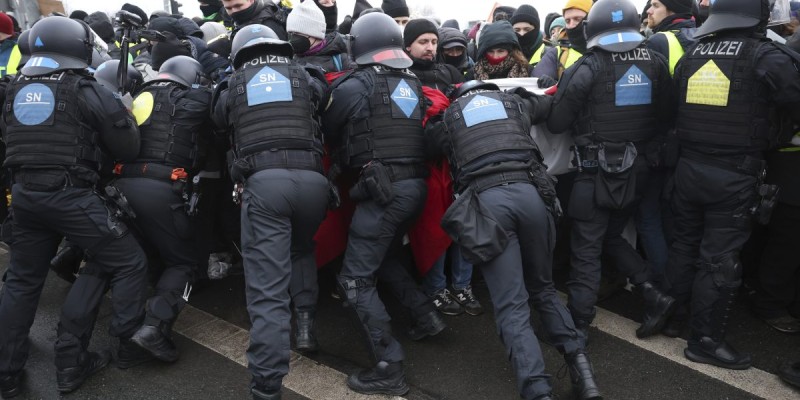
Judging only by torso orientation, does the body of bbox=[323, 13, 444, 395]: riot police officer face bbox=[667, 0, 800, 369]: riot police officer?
no

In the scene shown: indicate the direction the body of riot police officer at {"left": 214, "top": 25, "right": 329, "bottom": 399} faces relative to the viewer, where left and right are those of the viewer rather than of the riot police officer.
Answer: facing away from the viewer

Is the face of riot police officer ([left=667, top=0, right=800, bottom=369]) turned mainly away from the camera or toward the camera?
away from the camera

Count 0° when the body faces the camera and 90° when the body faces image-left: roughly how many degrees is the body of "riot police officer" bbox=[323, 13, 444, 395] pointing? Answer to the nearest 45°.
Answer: approximately 135°

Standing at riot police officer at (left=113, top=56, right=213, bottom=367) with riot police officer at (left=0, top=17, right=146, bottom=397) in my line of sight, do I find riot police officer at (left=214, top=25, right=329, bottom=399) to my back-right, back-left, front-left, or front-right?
back-left

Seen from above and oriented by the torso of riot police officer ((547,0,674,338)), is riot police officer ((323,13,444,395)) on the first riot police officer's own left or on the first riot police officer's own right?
on the first riot police officer's own left

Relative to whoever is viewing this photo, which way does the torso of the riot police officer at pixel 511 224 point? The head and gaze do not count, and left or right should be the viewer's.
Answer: facing away from the viewer

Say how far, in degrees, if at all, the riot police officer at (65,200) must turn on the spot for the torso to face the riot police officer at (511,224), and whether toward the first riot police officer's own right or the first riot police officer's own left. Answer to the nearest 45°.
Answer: approximately 90° to the first riot police officer's own right

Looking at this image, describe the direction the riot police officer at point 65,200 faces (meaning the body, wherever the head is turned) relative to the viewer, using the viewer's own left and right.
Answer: facing away from the viewer and to the right of the viewer

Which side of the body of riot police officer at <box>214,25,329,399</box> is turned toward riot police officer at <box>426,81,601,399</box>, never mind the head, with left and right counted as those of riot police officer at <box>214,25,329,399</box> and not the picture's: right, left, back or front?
right

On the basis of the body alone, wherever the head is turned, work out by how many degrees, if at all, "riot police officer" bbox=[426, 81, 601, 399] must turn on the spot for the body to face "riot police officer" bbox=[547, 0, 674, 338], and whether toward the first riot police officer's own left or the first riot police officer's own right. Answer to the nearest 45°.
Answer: approximately 45° to the first riot police officer's own right

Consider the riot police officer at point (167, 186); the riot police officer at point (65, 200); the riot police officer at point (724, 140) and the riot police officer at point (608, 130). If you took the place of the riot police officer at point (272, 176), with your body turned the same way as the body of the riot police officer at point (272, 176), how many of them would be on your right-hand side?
2

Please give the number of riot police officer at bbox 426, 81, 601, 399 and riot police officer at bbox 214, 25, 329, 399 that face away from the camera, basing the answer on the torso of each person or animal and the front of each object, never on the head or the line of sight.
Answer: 2

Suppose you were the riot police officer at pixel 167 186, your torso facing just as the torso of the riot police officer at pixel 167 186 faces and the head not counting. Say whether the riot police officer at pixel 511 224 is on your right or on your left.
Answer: on your right

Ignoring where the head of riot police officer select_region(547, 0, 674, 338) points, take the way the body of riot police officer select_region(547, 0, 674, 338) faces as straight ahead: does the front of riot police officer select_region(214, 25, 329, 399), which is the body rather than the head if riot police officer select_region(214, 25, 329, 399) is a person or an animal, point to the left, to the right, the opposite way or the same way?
the same way

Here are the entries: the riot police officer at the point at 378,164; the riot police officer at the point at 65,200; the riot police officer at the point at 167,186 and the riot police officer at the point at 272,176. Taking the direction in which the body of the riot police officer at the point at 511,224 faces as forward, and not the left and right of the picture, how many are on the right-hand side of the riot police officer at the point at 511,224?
0

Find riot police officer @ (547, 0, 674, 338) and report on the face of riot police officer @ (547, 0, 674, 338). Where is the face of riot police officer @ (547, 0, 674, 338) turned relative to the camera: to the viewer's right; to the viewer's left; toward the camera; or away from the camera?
away from the camera

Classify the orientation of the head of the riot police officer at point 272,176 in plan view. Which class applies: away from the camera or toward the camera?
away from the camera
